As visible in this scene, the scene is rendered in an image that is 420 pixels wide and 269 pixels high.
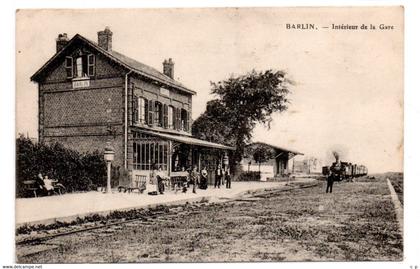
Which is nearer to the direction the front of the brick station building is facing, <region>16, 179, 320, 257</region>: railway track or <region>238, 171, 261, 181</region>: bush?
the railway track

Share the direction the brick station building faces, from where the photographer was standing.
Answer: facing the viewer and to the right of the viewer

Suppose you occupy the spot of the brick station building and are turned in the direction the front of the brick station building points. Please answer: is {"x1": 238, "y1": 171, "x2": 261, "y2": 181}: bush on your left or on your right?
on your left
